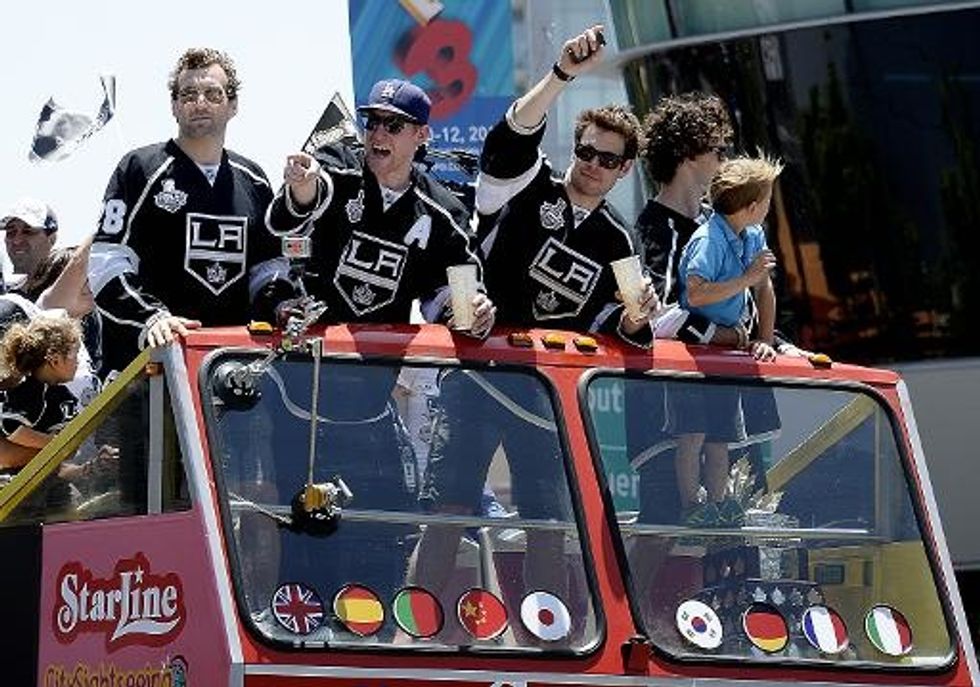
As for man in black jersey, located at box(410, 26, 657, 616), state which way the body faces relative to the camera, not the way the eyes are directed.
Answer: toward the camera

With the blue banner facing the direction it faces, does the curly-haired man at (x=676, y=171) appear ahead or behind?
ahead

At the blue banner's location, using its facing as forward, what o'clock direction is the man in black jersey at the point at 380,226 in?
The man in black jersey is roughly at 12 o'clock from the blue banner.

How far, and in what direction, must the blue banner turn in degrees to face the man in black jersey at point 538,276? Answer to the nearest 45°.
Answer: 0° — it already faces them

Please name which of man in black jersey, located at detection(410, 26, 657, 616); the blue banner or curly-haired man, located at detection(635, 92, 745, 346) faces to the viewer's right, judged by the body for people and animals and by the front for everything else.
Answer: the curly-haired man

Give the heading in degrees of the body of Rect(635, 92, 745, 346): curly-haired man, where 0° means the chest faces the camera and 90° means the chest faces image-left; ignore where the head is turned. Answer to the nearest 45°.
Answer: approximately 270°

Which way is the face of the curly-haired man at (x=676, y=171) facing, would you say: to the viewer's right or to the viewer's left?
to the viewer's right

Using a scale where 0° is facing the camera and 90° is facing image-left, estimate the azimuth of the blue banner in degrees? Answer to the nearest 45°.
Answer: approximately 0°
